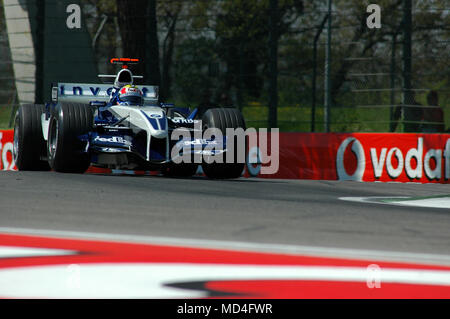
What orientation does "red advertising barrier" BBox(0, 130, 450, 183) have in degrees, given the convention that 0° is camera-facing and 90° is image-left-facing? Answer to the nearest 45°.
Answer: approximately 0°

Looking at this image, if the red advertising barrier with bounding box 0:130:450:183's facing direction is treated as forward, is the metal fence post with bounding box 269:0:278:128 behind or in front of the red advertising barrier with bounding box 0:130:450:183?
behind

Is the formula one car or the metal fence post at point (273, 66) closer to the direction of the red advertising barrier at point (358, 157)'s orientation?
the formula one car

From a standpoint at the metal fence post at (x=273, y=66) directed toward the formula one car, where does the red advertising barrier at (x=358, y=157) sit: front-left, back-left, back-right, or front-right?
front-left
